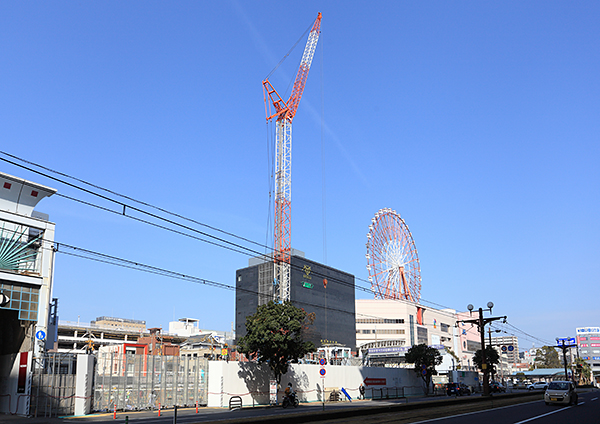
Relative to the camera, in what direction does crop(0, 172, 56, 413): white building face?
facing the viewer and to the right of the viewer

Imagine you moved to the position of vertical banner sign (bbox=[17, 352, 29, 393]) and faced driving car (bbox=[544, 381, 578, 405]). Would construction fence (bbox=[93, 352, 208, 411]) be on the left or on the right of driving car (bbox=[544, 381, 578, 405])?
left

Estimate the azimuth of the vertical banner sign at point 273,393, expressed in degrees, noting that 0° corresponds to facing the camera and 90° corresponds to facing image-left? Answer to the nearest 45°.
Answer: approximately 0°

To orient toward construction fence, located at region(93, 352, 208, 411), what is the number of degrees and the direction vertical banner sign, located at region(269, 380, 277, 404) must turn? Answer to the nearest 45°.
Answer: approximately 45° to its right

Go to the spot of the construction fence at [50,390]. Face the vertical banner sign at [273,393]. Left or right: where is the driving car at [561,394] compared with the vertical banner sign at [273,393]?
right

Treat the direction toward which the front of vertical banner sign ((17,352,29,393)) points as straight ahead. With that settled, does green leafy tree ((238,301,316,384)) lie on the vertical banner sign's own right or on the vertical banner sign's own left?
on the vertical banner sign's own left

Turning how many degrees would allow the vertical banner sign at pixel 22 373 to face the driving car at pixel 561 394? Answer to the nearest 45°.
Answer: approximately 90° to its left

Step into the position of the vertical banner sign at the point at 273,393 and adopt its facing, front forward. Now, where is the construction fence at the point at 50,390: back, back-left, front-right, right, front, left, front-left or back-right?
front-right

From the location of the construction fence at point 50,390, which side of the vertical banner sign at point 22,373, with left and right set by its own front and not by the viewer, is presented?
left

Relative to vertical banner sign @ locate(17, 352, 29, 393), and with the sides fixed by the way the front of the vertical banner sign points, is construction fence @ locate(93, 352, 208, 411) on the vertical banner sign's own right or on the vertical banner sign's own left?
on the vertical banner sign's own left
